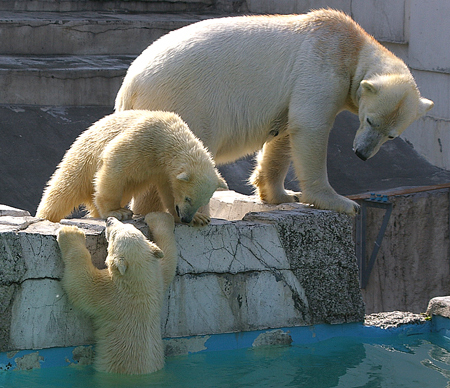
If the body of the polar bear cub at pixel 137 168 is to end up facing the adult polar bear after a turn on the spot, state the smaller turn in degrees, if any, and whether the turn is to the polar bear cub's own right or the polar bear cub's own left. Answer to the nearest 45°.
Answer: approximately 90° to the polar bear cub's own left

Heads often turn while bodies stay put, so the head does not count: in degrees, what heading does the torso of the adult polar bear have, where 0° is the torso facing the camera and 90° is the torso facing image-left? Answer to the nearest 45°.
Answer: approximately 270°

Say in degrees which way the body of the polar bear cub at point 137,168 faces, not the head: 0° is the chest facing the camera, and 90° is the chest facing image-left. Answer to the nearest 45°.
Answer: approximately 315°

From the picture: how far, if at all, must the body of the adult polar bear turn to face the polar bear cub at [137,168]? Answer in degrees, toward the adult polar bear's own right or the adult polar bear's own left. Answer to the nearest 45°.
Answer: approximately 135° to the adult polar bear's own right

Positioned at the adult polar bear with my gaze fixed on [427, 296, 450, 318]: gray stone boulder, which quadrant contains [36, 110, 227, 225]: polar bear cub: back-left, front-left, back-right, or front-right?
back-right

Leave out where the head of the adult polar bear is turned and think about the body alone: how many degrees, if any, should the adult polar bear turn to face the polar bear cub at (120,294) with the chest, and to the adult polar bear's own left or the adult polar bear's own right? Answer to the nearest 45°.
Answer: approximately 135° to the adult polar bear's own right
